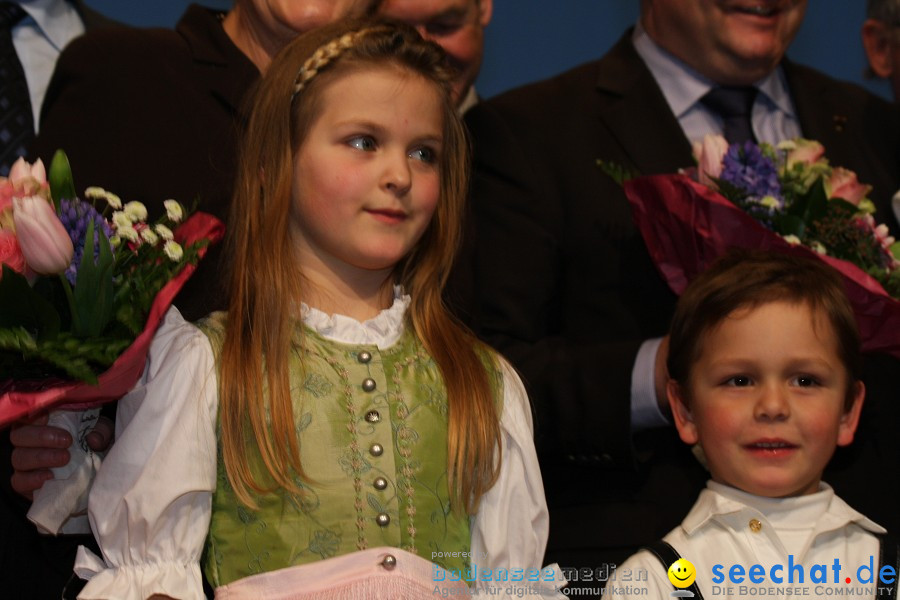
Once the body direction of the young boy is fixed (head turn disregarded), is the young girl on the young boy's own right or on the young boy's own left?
on the young boy's own right

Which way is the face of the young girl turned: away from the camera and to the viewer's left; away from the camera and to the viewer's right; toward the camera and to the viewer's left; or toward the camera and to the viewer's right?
toward the camera and to the viewer's right

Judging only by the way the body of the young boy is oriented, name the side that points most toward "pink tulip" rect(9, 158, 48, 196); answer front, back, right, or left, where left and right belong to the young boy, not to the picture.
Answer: right

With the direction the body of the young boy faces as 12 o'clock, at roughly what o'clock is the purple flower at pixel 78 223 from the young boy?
The purple flower is roughly at 2 o'clock from the young boy.

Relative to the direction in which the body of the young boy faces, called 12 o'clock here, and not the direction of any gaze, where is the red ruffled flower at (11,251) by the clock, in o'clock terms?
The red ruffled flower is roughly at 2 o'clock from the young boy.

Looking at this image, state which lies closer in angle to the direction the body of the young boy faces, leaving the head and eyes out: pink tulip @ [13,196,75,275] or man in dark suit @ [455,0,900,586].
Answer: the pink tulip

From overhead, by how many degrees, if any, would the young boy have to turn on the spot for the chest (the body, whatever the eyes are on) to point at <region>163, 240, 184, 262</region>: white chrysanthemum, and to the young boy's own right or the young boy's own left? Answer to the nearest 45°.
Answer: approximately 45° to the young boy's own right

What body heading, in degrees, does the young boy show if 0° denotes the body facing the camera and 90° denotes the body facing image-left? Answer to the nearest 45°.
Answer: approximately 0°
